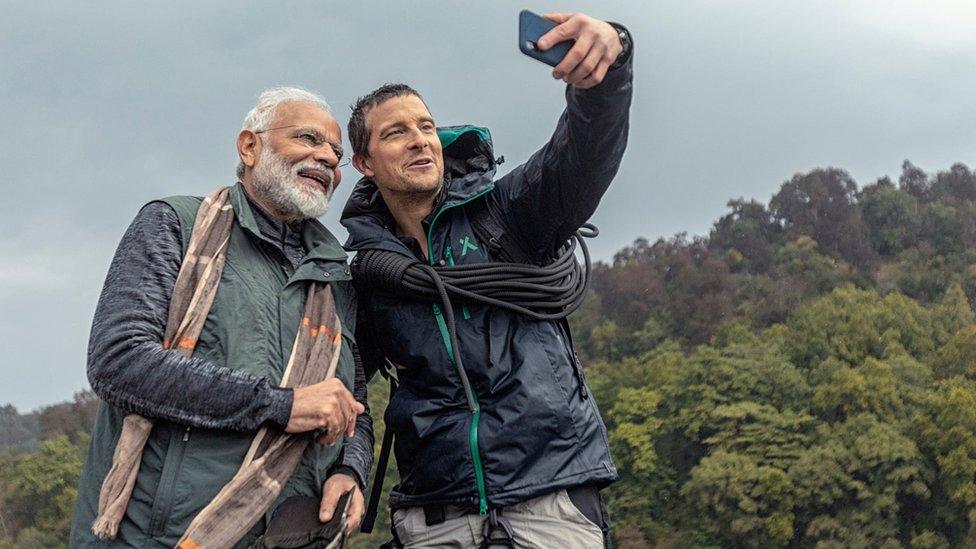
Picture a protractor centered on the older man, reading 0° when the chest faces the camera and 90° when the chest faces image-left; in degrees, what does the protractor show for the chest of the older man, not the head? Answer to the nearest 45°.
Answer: approximately 315°

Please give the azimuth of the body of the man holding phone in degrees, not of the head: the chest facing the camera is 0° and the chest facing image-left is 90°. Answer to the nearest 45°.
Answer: approximately 0°

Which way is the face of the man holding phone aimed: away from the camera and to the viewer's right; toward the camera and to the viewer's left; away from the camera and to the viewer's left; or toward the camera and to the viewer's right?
toward the camera and to the viewer's right

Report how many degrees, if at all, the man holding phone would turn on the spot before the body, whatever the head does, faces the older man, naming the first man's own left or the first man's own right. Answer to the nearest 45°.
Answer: approximately 45° to the first man's own right

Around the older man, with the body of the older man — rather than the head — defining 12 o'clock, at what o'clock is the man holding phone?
The man holding phone is roughly at 10 o'clock from the older man.
